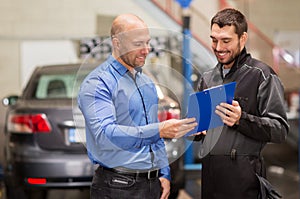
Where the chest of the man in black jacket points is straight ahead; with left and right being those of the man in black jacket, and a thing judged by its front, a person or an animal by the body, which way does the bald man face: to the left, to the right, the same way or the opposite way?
to the left

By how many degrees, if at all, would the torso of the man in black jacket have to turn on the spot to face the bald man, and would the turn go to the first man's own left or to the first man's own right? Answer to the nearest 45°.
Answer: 0° — they already face them

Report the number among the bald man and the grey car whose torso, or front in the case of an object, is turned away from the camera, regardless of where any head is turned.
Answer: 1

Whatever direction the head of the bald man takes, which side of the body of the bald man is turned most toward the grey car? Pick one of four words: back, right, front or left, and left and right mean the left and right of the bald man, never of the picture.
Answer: back

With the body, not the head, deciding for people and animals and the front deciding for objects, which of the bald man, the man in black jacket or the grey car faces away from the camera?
the grey car

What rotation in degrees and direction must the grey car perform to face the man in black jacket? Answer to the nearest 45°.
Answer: approximately 135° to its right

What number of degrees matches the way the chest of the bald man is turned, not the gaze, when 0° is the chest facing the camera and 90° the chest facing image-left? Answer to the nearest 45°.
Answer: approximately 315°

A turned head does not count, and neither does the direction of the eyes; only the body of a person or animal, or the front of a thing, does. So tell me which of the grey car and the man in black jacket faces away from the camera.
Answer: the grey car

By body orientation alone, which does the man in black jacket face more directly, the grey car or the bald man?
the bald man

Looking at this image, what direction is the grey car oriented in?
away from the camera

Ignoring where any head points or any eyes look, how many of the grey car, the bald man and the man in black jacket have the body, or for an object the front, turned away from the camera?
1

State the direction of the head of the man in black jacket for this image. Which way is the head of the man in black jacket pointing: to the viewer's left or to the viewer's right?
to the viewer's left

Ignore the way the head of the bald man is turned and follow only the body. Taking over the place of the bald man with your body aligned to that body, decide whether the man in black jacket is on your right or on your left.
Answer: on your left

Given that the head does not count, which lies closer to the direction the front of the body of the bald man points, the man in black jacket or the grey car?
the man in black jacket

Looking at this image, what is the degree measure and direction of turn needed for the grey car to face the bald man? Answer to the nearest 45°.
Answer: approximately 180°

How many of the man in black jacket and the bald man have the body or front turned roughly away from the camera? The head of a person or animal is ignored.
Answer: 0

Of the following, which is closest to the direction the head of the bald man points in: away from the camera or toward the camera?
toward the camera
